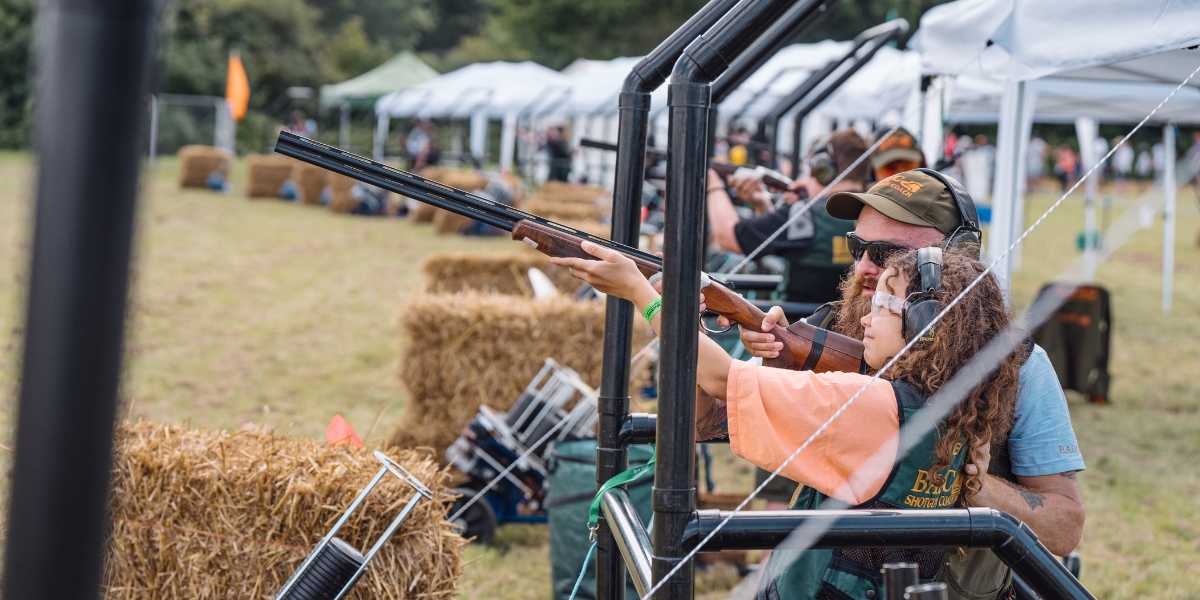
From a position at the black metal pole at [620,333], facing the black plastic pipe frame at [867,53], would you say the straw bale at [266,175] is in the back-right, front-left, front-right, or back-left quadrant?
front-left

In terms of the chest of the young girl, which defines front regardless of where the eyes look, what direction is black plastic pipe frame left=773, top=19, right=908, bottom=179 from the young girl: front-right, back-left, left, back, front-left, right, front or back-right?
front-right

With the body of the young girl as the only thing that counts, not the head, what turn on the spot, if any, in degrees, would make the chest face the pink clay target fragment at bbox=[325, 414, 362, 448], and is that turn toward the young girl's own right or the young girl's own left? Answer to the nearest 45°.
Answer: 0° — they already face it

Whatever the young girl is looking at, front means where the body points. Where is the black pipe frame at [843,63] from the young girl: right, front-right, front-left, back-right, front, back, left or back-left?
front-right

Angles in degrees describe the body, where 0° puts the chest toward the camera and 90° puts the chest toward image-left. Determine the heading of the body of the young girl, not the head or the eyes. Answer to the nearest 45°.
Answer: approximately 135°

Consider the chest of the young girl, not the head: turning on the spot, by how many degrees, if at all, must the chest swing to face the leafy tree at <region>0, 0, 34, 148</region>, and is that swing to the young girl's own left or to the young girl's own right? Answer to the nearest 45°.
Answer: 0° — they already face it

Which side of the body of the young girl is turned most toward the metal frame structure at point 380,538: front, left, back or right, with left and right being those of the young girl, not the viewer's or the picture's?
front

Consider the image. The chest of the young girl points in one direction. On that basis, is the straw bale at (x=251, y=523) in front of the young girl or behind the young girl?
in front
